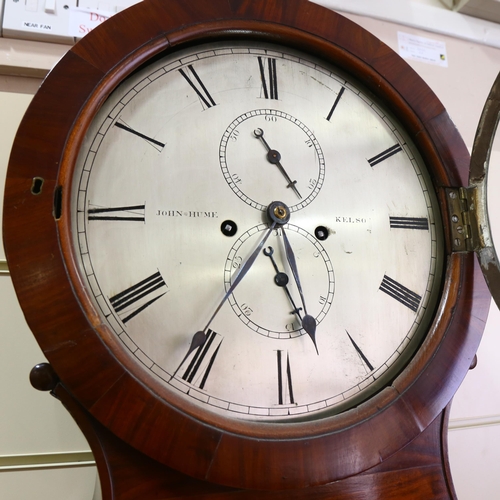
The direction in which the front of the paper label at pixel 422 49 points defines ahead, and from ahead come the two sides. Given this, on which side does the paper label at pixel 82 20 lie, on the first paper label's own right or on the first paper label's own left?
on the first paper label's own right

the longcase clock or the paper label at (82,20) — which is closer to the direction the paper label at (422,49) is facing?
the longcase clock

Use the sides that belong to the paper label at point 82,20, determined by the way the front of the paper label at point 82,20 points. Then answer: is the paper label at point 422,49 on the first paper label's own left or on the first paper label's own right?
on the first paper label's own left

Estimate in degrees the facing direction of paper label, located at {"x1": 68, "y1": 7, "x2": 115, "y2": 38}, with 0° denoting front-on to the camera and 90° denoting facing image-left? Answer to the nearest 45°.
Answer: approximately 0°

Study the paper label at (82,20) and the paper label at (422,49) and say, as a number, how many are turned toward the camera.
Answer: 2
